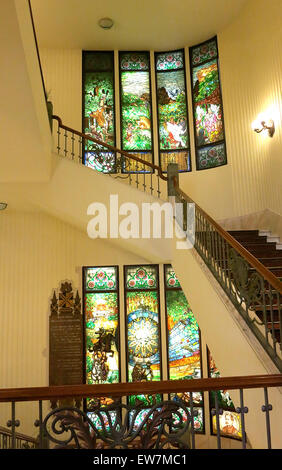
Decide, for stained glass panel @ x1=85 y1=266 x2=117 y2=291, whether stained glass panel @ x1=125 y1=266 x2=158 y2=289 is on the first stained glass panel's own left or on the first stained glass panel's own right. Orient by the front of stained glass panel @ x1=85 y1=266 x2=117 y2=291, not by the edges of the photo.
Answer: on the first stained glass panel's own left

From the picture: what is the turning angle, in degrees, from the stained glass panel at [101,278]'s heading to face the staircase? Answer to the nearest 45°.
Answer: approximately 45° to its left

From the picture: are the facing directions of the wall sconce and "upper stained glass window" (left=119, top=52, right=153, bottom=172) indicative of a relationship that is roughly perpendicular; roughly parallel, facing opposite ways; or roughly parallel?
roughly perpendicular

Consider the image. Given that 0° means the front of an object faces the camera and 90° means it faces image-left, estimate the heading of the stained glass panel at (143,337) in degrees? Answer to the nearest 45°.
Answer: approximately 0°

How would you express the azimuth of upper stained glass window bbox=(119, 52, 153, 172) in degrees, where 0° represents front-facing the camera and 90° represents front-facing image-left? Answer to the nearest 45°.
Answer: approximately 0°
